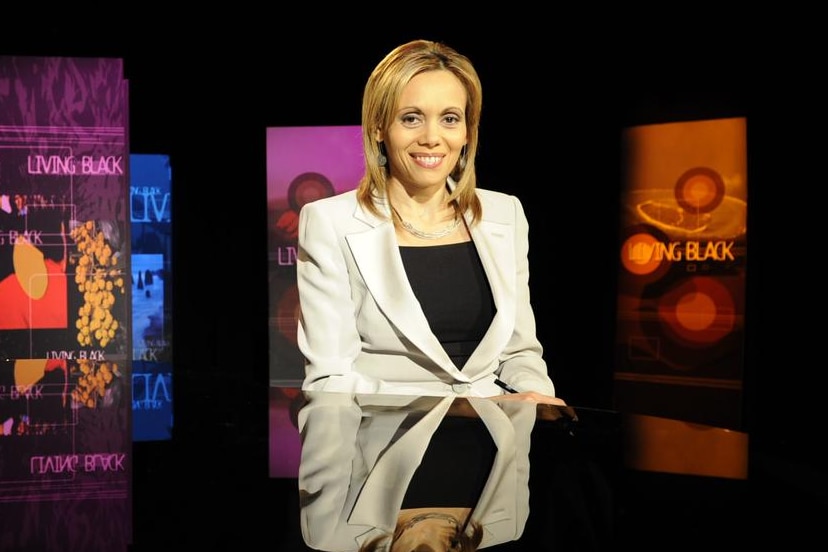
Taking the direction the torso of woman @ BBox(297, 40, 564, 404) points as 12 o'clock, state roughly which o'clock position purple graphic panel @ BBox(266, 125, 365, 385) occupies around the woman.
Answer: The purple graphic panel is roughly at 7 o'clock from the woman.

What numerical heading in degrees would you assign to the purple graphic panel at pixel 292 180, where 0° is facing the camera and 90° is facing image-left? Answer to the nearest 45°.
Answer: approximately 0°

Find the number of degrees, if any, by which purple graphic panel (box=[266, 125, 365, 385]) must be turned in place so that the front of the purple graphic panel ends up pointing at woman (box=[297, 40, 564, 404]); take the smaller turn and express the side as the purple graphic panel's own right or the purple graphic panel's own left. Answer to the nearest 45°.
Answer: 0° — it already faces them

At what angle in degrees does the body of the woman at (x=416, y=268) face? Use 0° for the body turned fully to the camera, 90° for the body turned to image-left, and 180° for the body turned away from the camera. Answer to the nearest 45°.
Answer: approximately 315°
